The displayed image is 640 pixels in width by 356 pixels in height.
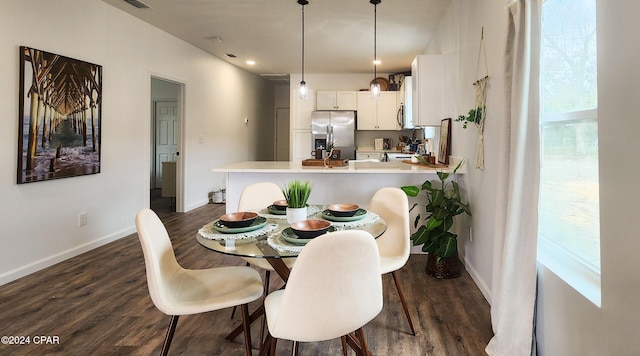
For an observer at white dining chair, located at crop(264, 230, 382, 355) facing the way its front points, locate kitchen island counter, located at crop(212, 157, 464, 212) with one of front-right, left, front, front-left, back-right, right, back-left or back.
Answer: front-right

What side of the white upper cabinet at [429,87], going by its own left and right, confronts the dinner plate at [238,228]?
left

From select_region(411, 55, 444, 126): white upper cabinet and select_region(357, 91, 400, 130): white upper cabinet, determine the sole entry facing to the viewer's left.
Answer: select_region(411, 55, 444, 126): white upper cabinet

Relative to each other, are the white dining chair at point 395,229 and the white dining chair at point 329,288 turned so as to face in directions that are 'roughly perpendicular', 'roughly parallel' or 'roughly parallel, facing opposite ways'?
roughly perpendicular

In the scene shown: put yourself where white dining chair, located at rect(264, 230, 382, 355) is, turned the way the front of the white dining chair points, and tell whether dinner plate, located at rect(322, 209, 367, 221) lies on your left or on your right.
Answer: on your right

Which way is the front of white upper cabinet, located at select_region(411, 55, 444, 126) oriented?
to the viewer's left

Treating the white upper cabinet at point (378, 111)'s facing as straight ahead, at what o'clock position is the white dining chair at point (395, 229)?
The white dining chair is roughly at 12 o'clock from the white upper cabinet.

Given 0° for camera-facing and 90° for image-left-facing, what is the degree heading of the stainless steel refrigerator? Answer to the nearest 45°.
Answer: approximately 0°

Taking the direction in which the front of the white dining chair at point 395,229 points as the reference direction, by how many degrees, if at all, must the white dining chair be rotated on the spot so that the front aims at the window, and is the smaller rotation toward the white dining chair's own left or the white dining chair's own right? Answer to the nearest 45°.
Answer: approximately 90° to the white dining chair's own left
